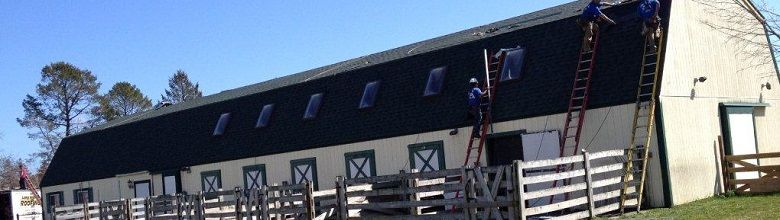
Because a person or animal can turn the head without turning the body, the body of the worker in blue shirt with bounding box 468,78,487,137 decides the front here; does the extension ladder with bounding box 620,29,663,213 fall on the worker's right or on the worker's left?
on the worker's right

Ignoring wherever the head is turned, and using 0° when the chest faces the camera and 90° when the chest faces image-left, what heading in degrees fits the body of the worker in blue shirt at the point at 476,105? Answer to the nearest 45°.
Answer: approximately 225°

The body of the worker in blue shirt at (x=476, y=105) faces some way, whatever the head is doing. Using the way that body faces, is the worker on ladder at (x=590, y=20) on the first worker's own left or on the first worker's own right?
on the first worker's own right

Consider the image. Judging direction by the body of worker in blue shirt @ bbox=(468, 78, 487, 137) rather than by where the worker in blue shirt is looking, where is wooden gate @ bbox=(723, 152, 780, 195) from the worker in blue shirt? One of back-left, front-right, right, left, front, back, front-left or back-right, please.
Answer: front-right

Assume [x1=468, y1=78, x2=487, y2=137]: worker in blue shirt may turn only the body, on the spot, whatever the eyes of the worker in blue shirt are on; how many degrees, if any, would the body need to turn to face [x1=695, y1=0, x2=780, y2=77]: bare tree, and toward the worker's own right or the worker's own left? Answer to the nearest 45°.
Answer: approximately 45° to the worker's own right

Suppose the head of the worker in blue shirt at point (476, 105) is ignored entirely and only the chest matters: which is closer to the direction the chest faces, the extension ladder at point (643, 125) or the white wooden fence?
the extension ladder

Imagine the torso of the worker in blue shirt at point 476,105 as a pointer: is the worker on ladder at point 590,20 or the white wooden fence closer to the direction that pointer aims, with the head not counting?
the worker on ladder

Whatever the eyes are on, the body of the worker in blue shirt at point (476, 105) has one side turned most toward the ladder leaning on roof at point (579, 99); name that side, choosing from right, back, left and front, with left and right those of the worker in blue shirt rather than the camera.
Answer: right
